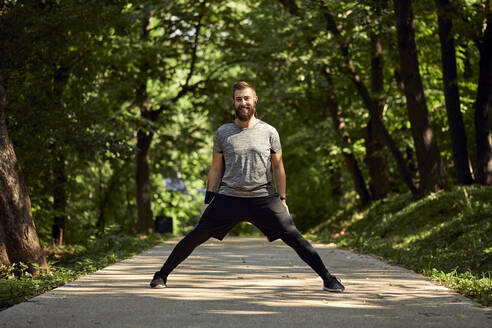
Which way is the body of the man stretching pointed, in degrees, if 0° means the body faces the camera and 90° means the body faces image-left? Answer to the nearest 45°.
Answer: approximately 0°

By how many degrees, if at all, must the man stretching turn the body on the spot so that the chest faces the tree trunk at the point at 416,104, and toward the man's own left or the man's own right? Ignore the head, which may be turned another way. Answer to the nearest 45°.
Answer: approximately 180°

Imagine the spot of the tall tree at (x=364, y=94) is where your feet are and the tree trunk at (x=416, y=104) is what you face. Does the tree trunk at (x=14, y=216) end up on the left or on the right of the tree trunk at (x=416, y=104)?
right

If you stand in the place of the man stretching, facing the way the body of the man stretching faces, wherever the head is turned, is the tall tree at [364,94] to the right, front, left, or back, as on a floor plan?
back

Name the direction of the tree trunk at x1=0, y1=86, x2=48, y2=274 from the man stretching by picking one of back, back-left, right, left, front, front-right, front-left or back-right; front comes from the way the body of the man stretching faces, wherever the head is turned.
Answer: back-right
